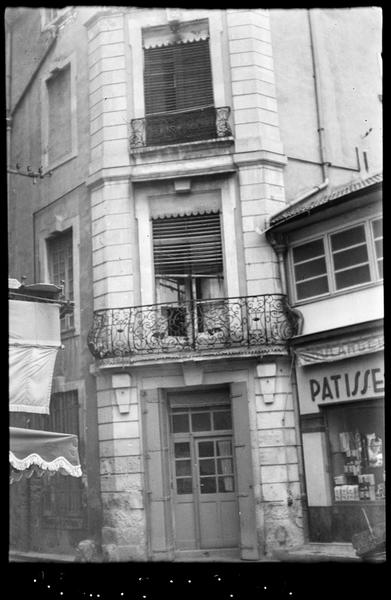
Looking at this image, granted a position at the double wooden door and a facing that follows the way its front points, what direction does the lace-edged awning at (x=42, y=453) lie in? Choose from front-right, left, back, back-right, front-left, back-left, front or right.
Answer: front-right

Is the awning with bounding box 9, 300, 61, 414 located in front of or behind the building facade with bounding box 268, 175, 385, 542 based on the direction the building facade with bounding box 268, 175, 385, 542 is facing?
in front

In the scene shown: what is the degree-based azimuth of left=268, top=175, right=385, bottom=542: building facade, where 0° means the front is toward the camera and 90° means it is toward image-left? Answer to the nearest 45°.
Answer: approximately 45°

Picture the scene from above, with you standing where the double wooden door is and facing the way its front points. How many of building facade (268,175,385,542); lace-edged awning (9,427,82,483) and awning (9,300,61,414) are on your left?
1

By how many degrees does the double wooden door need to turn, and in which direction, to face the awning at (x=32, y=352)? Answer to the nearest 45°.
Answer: approximately 45° to its right

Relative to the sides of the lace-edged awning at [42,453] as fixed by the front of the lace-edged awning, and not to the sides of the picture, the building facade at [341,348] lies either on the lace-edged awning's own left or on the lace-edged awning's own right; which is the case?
on the lace-edged awning's own left

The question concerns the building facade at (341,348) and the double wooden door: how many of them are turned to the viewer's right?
0

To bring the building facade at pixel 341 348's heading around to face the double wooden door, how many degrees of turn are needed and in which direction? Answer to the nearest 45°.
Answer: approximately 45° to its right

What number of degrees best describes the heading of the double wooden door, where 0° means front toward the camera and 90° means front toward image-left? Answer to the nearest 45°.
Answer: approximately 0°

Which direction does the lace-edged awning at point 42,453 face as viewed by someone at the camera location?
facing the viewer and to the right of the viewer

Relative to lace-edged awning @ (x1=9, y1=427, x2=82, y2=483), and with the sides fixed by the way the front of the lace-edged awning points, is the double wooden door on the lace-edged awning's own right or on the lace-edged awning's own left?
on the lace-edged awning's own left
